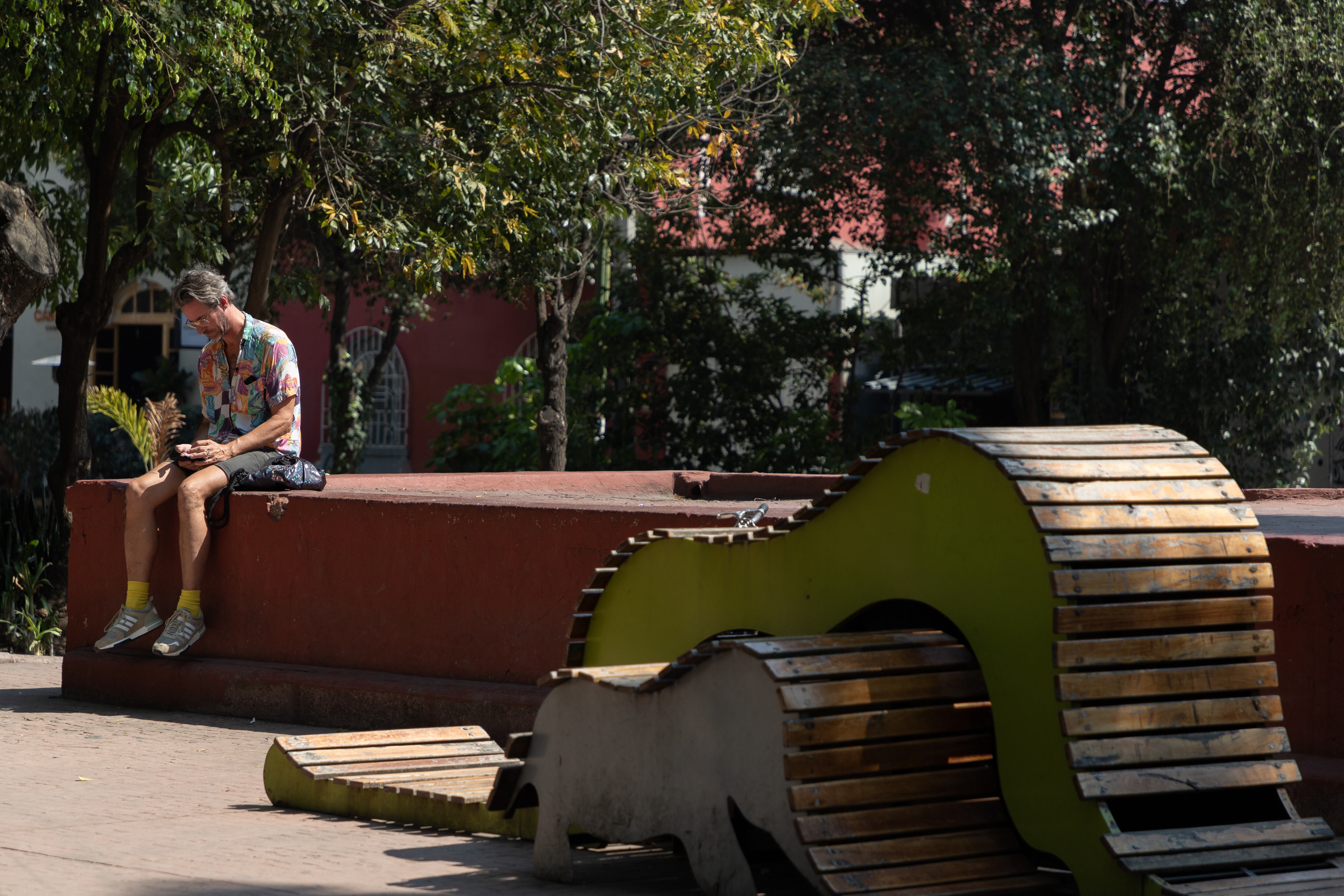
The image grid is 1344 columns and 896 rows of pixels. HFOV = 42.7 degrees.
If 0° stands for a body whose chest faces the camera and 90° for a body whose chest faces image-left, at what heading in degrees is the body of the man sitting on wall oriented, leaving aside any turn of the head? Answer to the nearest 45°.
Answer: approximately 45°
